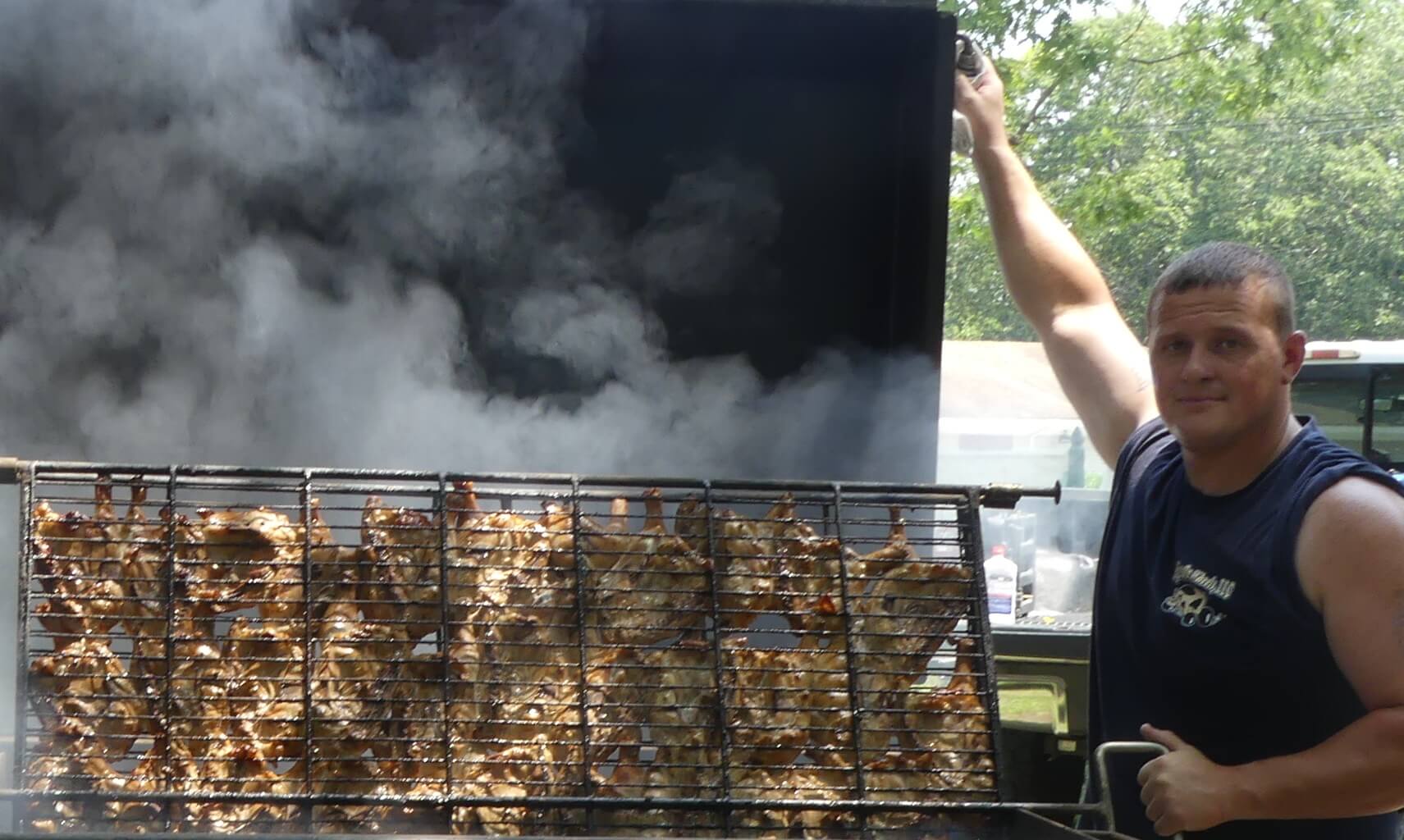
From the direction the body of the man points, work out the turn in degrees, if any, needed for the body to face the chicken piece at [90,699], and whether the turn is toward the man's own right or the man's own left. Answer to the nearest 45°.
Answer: approximately 45° to the man's own right

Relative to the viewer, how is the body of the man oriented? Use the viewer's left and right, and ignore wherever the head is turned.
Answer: facing the viewer and to the left of the viewer

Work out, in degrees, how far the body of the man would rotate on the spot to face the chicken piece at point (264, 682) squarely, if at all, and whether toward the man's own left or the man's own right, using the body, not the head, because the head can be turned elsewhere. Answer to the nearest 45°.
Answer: approximately 45° to the man's own right

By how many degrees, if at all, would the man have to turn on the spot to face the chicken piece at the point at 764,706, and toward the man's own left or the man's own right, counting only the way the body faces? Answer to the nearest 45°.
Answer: approximately 45° to the man's own right

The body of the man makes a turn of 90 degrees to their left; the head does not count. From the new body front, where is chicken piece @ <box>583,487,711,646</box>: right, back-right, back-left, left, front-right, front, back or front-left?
back-right

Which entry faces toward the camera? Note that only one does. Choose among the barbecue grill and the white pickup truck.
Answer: the barbecue grill

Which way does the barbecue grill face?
toward the camera
